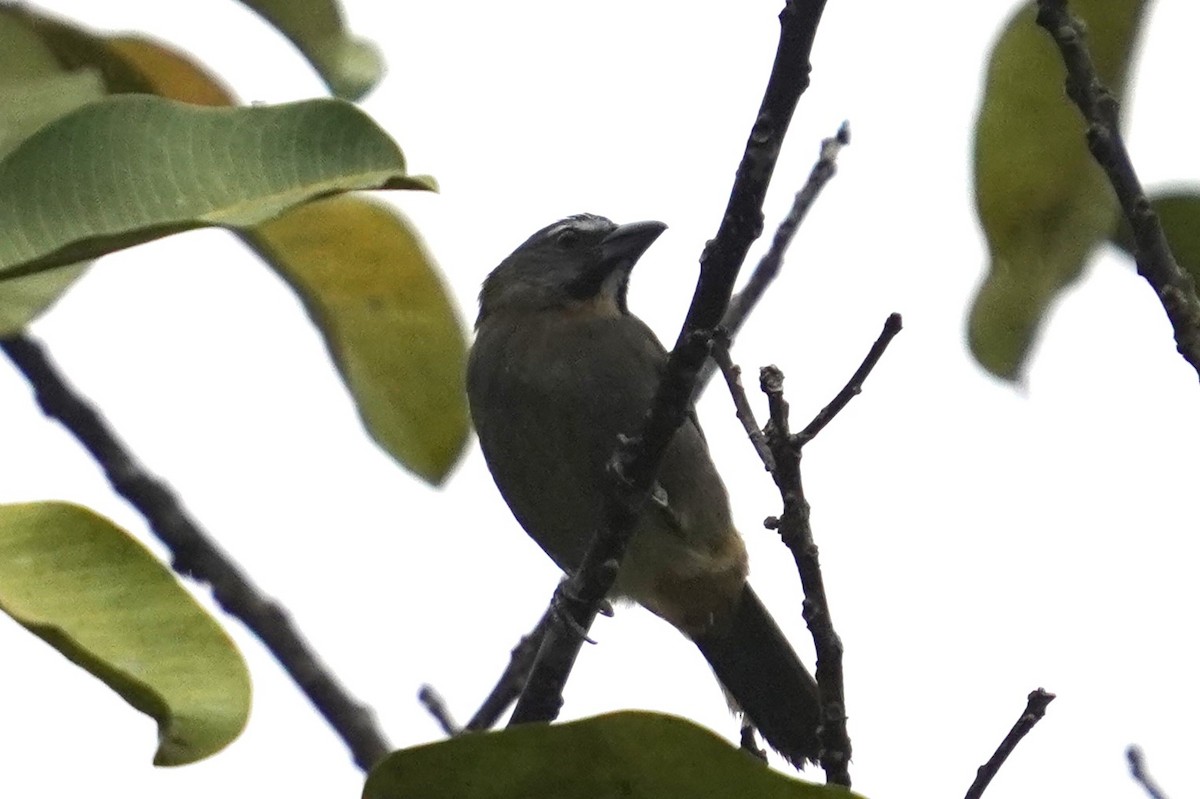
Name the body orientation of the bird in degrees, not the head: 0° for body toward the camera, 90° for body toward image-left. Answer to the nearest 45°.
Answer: approximately 45°

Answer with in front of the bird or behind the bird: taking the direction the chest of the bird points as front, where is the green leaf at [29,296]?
in front

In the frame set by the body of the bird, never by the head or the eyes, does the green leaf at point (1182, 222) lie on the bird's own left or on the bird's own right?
on the bird's own left

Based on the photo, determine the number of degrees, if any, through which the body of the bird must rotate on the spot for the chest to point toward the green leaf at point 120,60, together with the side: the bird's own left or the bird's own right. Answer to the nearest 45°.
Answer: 0° — it already faces it

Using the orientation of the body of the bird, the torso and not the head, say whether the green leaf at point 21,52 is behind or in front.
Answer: in front

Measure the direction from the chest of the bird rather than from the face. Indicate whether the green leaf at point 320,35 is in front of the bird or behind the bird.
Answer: in front

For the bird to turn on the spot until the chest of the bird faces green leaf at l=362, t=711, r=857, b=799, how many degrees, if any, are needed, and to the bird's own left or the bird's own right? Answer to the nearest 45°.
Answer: approximately 45° to the bird's own left

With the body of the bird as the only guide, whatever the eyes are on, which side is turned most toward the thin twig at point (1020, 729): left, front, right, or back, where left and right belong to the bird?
left
